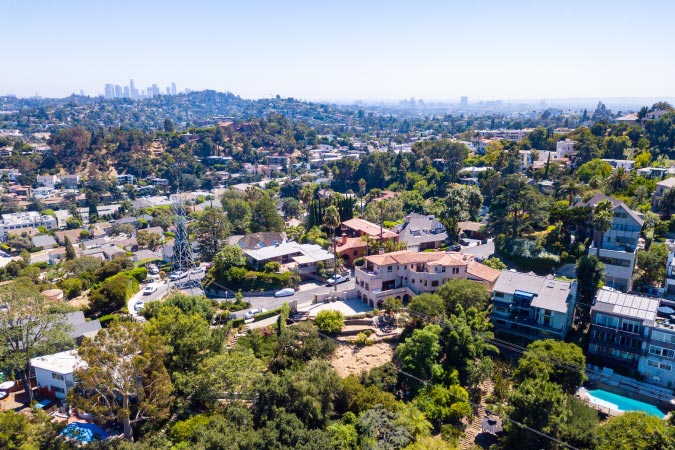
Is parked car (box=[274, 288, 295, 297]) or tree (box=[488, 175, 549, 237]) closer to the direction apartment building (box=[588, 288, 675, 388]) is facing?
the parked car

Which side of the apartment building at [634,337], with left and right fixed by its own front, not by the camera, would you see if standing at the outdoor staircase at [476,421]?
front

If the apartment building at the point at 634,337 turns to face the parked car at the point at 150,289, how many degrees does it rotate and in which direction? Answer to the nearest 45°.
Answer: approximately 45° to its right

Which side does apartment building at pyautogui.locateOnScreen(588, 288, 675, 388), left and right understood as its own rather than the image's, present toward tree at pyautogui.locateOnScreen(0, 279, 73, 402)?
right

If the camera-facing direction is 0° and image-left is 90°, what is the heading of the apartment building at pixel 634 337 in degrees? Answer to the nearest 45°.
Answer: approximately 45°

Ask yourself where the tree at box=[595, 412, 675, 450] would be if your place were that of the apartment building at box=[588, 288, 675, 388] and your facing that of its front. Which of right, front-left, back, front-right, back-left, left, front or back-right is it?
front-left

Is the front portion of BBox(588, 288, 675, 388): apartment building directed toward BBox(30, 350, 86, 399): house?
no

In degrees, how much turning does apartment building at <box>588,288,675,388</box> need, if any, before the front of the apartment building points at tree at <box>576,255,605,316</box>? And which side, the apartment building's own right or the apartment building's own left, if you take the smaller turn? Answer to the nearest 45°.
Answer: approximately 90° to the apartment building's own right

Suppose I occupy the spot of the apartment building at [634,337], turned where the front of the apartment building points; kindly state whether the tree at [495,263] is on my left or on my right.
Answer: on my right

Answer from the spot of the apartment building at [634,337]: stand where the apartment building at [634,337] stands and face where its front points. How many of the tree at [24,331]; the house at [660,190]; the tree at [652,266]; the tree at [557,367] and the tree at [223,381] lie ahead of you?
3

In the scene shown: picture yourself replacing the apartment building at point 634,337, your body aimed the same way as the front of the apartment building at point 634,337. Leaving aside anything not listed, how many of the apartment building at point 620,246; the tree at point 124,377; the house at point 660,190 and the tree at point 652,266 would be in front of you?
1

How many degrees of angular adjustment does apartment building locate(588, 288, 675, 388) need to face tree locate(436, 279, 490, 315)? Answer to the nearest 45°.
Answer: approximately 45° to its right
